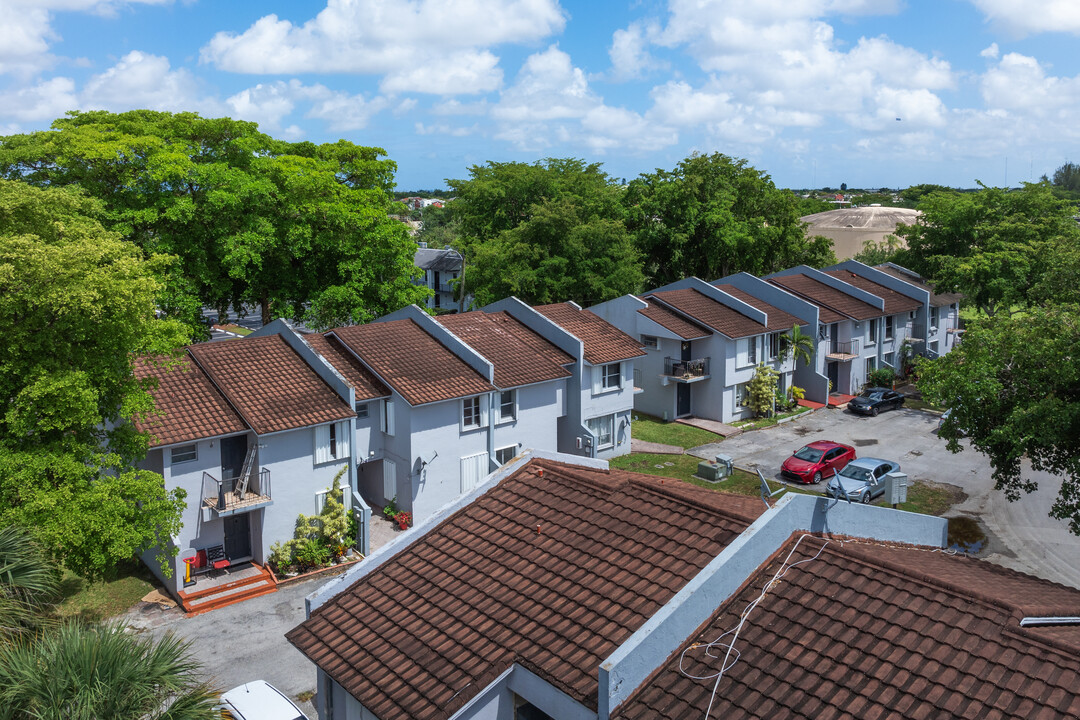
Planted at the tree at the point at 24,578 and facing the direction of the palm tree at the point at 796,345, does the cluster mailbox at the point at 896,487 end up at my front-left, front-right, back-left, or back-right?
front-right

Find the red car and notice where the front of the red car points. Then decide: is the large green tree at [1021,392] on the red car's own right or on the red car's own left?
on the red car's own left

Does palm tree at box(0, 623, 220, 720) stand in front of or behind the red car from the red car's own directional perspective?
in front

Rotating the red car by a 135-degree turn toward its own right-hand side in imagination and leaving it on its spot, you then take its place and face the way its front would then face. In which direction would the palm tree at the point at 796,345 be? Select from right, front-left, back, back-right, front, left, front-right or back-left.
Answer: front

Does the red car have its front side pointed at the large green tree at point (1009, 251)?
no

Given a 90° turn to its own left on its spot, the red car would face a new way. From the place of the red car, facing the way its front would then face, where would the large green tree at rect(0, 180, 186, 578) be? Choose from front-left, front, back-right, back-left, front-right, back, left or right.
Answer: right

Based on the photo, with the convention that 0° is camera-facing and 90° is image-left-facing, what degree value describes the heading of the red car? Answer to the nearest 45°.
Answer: approximately 45°

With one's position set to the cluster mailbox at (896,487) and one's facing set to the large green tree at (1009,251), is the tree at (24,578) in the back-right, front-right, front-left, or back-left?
back-left

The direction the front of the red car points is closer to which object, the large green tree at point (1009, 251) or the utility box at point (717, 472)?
the utility box

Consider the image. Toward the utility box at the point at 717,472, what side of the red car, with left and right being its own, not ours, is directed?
front

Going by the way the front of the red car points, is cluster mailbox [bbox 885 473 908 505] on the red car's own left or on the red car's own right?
on the red car's own left

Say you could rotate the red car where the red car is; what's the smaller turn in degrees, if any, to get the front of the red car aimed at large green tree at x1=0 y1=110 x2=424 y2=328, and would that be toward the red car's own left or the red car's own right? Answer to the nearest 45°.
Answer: approximately 45° to the red car's own right
